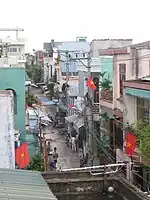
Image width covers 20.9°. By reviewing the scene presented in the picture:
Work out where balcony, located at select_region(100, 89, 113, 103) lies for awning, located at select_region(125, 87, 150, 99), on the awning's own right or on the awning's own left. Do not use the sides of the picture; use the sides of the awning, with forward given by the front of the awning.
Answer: on the awning's own right

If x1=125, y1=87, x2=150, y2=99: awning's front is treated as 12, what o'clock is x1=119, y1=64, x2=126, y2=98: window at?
The window is roughly at 4 o'clock from the awning.

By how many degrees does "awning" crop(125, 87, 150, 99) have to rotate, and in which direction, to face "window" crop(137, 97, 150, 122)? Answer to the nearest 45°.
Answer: approximately 135° to its left

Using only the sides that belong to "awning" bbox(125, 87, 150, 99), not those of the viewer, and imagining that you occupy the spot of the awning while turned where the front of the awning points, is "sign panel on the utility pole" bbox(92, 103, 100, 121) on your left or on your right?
on your right

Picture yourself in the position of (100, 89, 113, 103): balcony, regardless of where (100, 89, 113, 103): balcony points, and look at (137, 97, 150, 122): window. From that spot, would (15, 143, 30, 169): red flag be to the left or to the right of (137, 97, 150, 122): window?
right

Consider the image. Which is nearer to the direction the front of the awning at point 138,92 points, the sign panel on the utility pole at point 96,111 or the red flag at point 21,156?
the red flag

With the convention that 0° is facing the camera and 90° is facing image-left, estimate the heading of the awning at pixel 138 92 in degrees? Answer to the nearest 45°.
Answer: approximately 45°

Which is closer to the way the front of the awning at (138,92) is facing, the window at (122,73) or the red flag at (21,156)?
the red flag
